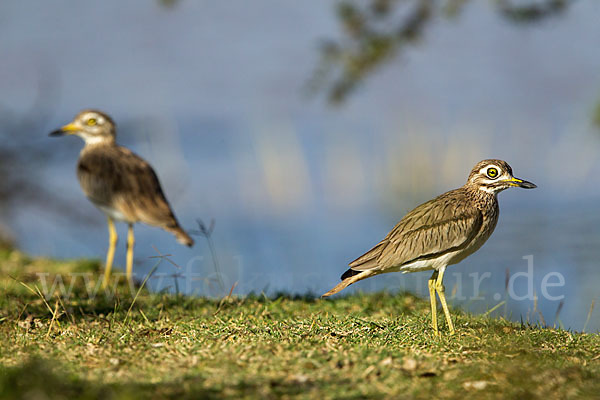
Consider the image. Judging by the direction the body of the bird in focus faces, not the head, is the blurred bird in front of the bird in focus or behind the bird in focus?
behind

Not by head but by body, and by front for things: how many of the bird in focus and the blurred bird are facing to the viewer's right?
1

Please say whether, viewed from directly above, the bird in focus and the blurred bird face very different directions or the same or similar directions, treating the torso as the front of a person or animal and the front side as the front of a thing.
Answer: very different directions

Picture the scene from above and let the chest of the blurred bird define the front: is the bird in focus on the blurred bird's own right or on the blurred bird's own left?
on the blurred bird's own left

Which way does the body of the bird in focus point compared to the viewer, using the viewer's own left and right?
facing to the right of the viewer

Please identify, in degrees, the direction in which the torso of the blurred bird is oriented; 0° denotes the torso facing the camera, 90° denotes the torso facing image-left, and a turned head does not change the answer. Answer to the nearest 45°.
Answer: approximately 90°

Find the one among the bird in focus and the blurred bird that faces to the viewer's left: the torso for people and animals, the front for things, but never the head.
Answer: the blurred bird
